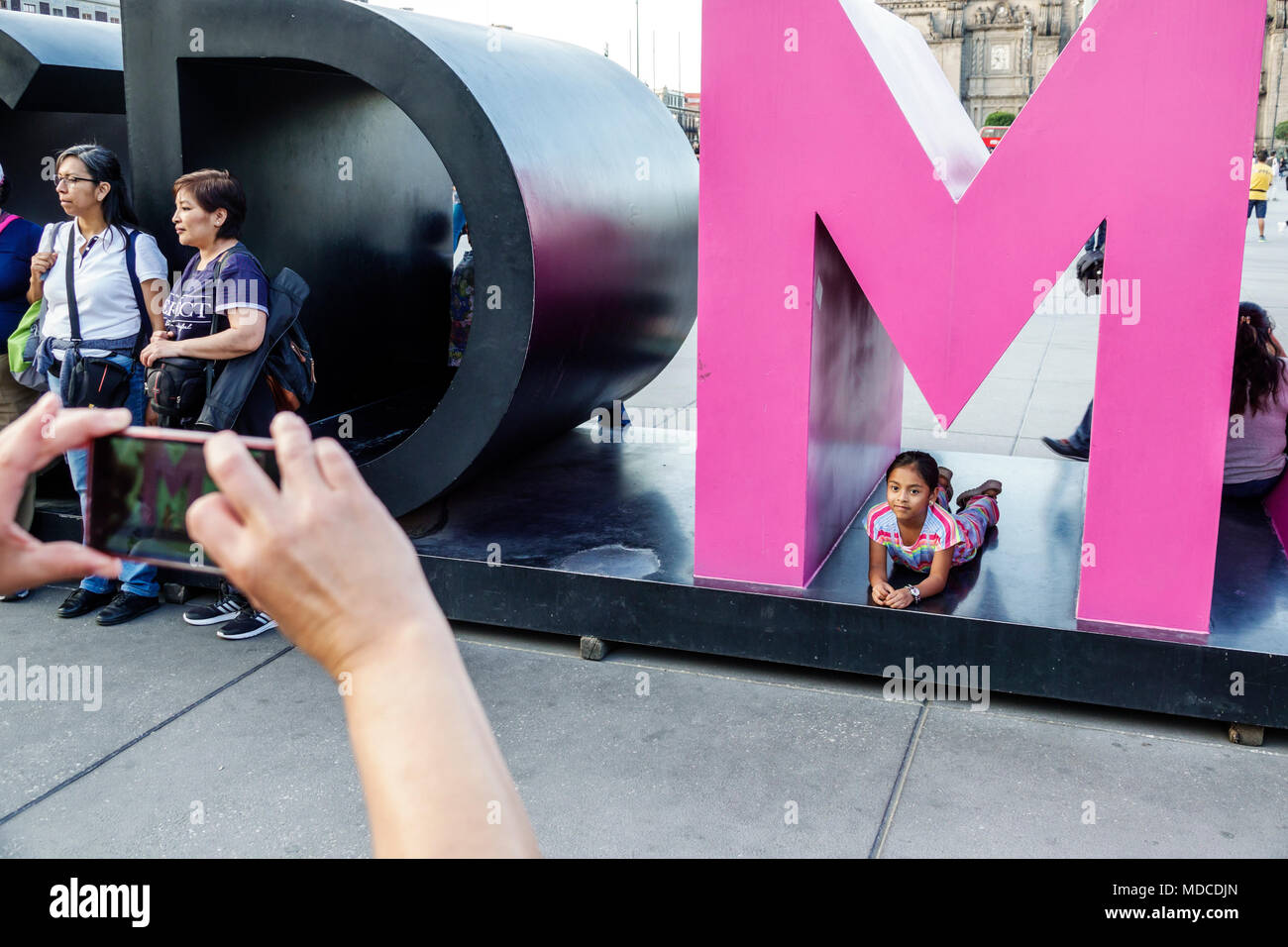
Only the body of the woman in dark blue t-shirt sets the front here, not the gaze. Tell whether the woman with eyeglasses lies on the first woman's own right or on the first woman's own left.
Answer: on the first woman's own right

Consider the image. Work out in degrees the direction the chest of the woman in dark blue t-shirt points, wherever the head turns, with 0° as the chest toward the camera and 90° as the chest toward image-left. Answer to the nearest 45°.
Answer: approximately 45°

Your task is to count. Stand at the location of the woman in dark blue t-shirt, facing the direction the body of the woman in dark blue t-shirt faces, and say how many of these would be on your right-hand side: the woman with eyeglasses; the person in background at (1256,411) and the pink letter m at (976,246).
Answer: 1

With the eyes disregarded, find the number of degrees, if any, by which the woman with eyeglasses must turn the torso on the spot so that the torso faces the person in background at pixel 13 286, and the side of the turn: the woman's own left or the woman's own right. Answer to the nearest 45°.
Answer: approximately 90° to the woman's own right

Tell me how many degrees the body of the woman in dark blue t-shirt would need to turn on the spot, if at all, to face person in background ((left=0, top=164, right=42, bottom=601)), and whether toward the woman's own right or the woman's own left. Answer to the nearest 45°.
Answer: approximately 90° to the woman's own right

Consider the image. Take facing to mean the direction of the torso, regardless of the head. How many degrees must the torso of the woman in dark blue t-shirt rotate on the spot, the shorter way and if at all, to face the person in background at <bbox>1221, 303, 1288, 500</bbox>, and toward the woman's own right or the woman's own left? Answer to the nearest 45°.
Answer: approximately 135° to the woman's own left

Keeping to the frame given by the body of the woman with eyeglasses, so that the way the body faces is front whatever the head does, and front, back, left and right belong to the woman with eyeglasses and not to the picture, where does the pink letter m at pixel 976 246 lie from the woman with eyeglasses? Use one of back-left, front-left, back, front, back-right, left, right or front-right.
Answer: left

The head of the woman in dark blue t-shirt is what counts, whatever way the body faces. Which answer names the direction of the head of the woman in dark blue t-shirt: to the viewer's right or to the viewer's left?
to the viewer's left

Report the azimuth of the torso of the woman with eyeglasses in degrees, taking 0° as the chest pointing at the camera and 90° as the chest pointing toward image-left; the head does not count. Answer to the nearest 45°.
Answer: approximately 45°

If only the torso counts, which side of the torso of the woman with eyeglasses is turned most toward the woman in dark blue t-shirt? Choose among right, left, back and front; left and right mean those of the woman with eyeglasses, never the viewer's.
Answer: left

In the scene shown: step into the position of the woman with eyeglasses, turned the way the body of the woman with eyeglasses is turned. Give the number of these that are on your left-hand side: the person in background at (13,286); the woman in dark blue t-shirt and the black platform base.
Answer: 2

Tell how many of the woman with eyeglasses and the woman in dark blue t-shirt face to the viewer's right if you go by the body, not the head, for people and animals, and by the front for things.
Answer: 0

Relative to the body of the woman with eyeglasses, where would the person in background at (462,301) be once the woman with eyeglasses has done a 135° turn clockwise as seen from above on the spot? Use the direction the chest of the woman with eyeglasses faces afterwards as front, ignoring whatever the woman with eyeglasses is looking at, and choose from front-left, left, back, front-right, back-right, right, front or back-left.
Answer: front-right
